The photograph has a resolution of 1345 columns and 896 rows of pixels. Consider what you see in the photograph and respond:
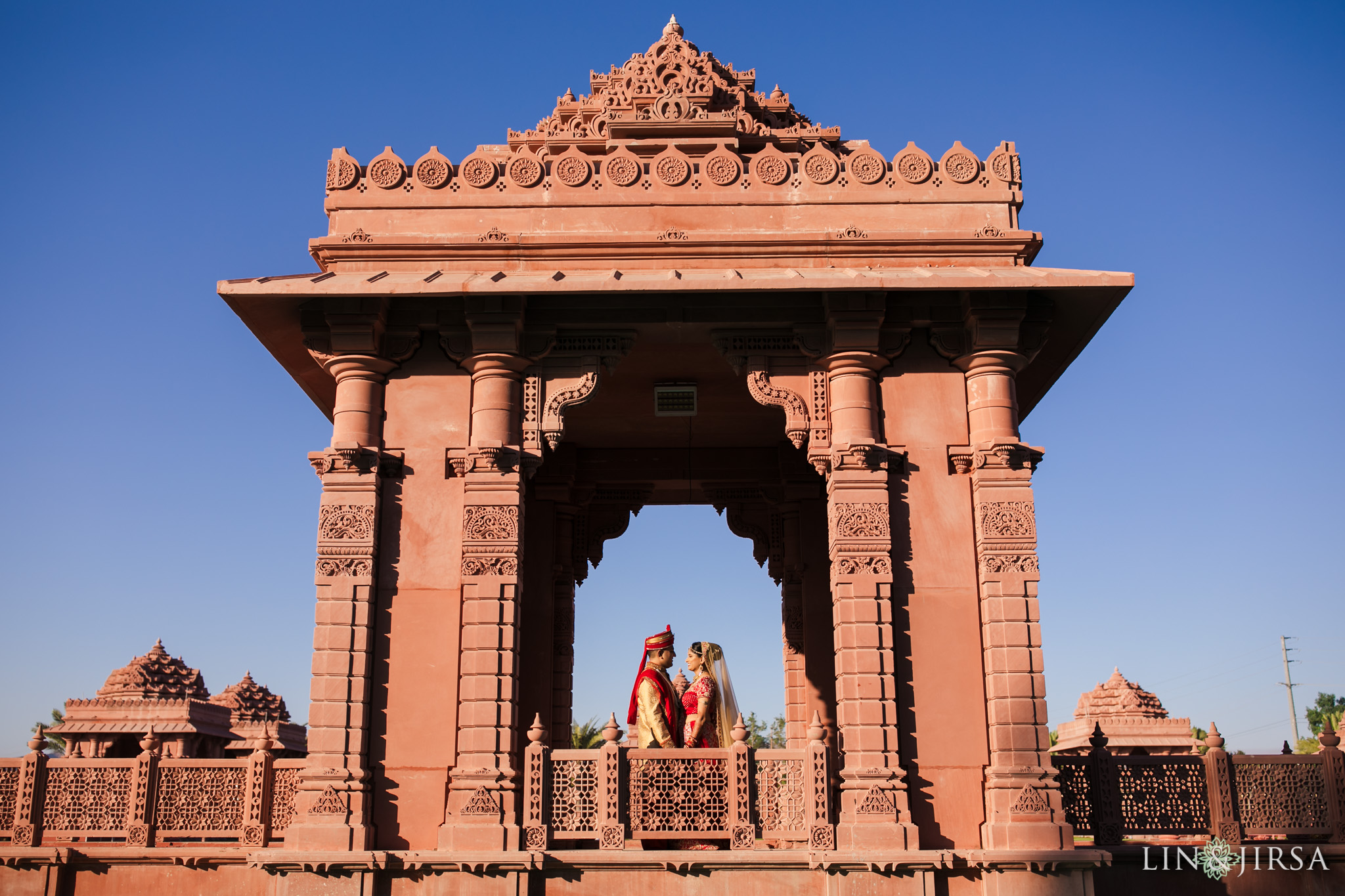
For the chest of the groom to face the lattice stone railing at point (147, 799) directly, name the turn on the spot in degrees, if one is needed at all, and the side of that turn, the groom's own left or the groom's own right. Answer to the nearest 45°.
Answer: approximately 180°

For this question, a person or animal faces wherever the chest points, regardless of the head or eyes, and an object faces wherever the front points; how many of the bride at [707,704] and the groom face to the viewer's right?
1

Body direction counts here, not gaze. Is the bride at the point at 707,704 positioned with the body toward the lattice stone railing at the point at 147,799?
yes

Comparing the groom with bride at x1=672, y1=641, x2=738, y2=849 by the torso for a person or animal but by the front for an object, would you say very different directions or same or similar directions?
very different directions

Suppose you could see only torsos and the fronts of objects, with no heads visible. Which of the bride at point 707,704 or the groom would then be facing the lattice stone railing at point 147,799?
the bride

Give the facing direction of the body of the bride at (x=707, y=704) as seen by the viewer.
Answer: to the viewer's left

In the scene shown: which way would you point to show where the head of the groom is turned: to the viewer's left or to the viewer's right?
to the viewer's right

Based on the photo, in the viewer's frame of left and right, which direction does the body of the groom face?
facing to the right of the viewer

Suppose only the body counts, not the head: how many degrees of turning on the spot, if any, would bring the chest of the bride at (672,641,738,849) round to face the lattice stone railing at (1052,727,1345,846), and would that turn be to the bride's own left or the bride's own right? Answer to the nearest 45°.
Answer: approximately 180°

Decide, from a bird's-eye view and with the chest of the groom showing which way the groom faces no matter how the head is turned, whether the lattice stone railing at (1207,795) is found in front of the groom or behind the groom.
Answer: in front

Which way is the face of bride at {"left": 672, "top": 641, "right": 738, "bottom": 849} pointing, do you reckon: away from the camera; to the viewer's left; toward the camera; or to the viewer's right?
to the viewer's left
